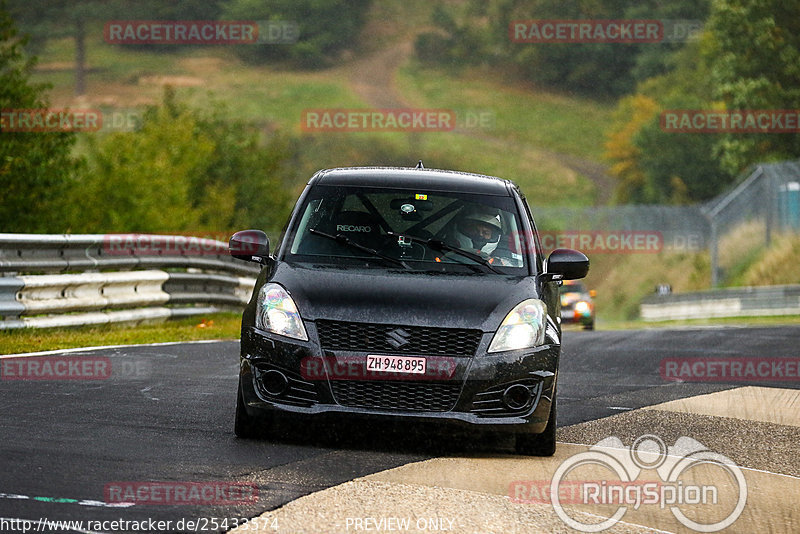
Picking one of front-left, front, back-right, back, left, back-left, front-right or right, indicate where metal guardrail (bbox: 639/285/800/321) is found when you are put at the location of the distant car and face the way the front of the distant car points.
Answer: back-left

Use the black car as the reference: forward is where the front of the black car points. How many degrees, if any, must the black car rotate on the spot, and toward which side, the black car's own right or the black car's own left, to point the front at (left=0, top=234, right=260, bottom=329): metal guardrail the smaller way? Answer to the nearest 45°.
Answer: approximately 135° to the black car's own right

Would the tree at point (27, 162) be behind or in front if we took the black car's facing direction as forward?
behind

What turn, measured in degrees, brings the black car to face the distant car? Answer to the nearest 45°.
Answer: approximately 180°

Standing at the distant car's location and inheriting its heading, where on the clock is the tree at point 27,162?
The tree is roughly at 2 o'clock from the distant car.

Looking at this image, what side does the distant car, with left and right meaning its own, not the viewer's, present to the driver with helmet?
front

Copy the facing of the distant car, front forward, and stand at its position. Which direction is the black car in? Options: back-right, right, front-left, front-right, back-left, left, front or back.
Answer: front

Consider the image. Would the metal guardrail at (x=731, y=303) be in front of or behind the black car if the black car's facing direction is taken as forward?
behind

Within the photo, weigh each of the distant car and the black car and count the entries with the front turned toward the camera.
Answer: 2

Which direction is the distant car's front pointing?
toward the camera
